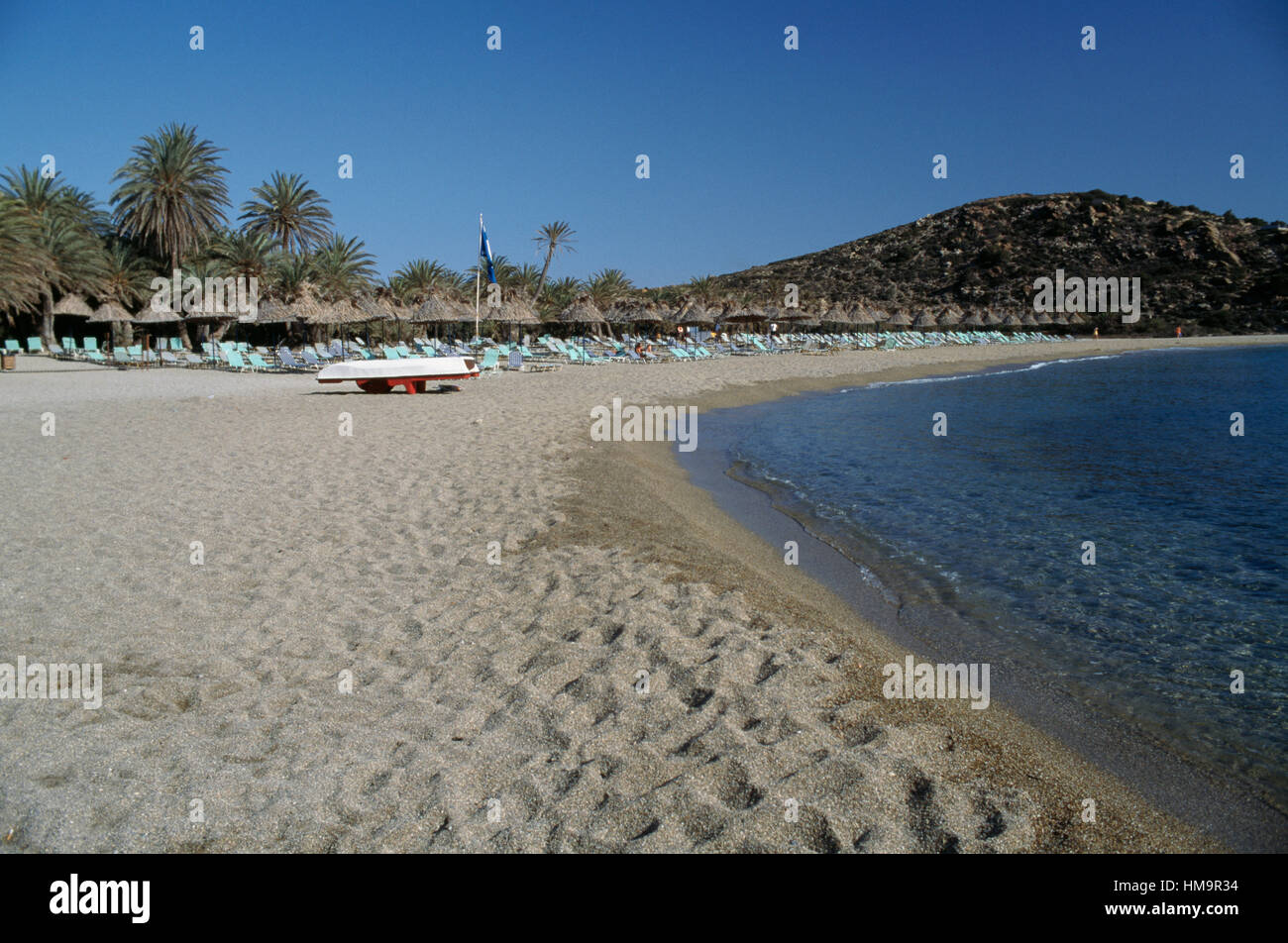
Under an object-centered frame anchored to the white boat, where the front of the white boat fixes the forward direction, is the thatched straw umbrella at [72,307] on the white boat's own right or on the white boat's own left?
on the white boat's own right

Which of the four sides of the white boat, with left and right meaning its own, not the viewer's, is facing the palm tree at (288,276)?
right

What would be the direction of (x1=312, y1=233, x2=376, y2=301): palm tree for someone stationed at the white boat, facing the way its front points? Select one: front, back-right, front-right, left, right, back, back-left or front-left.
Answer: right

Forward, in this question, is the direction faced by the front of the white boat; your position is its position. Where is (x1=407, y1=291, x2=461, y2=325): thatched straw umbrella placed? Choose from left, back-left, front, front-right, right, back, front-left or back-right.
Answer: right

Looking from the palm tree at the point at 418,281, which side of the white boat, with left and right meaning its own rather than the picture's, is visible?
right

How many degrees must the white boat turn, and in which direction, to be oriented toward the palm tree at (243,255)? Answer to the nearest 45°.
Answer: approximately 90° to its right

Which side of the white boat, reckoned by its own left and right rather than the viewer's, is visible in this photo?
left

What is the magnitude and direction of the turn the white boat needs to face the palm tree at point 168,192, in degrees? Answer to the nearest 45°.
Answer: approximately 90° to its right
